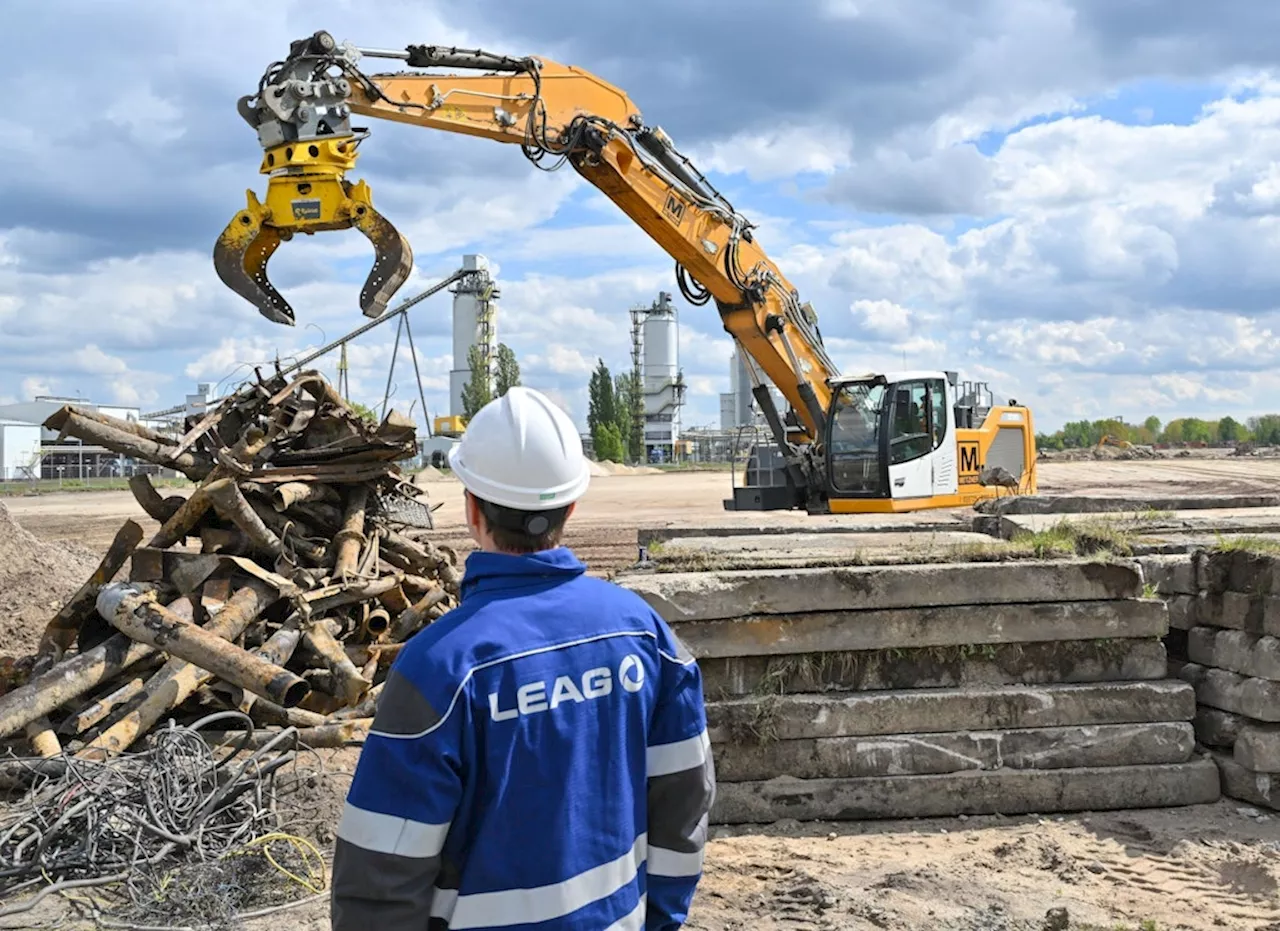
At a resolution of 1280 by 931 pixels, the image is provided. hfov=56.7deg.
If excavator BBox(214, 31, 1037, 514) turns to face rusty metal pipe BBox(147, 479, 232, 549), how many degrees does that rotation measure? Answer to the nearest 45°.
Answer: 0° — it already faces it

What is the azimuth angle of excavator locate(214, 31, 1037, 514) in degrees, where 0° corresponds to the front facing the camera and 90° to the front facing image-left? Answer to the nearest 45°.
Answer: approximately 45°

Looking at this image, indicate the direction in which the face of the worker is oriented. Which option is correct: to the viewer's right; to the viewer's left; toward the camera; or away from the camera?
away from the camera

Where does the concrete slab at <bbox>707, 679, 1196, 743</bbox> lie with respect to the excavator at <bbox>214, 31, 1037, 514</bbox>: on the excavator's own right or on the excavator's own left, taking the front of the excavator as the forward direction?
on the excavator's own left

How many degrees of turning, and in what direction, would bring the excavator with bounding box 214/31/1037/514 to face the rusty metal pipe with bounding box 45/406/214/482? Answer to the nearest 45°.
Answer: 0° — it already faces it

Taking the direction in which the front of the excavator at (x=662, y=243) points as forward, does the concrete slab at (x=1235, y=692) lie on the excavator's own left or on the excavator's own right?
on the excavator's own left

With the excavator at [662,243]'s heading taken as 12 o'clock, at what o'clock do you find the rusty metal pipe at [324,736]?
The rusty metal pipe is roughly at 11 o'clock from the excavator.
